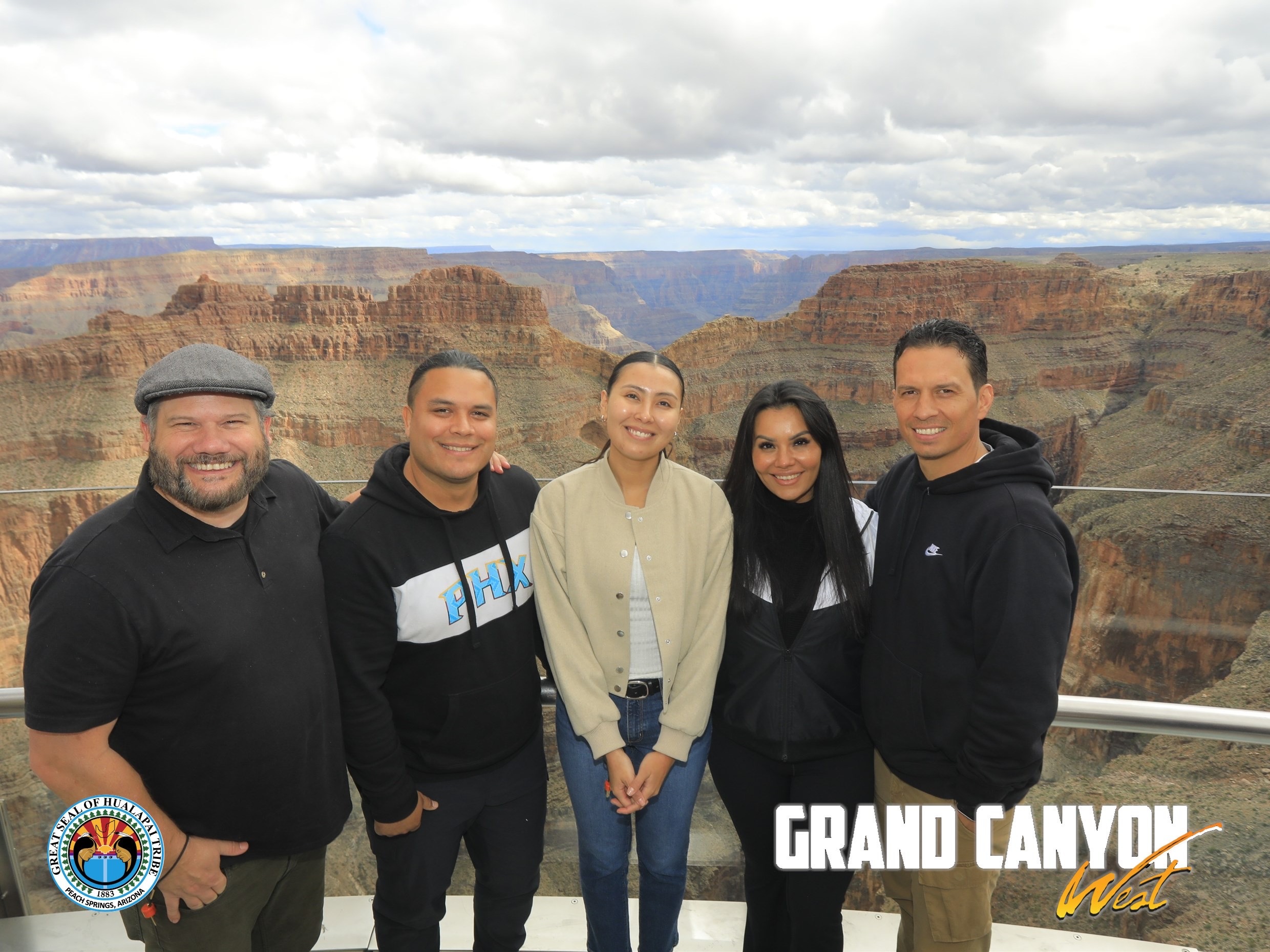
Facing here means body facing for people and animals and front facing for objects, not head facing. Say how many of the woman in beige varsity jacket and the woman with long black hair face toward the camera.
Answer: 2

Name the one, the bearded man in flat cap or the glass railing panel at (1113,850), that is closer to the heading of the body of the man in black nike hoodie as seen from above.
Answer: the bearded man in flat cap

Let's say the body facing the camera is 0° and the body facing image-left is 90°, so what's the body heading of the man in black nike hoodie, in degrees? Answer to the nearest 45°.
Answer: approximately 45°

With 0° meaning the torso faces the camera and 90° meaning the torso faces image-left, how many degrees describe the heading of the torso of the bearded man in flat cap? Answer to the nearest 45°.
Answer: approximately 315°
